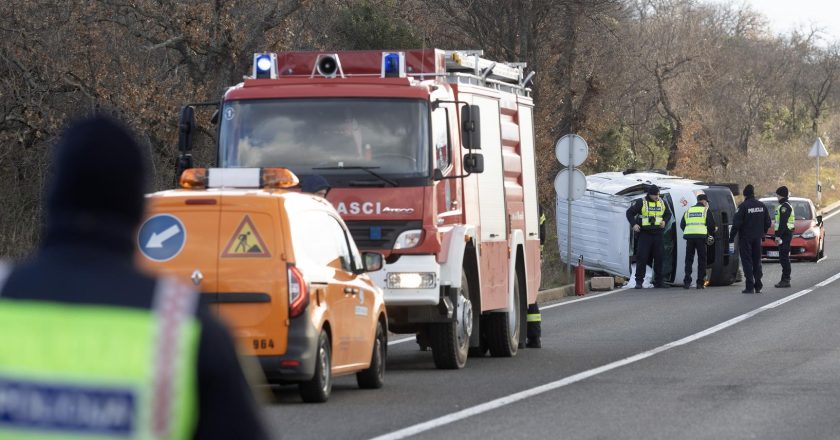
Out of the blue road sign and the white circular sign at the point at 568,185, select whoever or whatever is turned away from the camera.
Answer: the white circular sign

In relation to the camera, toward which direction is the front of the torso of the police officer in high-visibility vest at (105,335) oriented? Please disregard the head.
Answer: away from the camera

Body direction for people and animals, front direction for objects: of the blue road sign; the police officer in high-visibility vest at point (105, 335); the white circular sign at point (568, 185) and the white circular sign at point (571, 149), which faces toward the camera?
the blue road sign

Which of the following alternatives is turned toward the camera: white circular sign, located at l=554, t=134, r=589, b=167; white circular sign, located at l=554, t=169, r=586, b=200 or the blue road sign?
the blue road sign

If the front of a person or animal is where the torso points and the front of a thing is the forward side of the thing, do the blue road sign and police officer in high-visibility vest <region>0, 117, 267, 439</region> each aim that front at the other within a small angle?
yes

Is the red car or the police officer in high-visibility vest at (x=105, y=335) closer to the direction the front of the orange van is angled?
the red car

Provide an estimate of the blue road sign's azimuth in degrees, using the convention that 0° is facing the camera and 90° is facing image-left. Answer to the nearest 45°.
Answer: approximately 0°

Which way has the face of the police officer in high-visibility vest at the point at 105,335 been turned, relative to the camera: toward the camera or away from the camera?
away from the camera

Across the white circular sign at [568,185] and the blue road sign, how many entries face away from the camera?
1

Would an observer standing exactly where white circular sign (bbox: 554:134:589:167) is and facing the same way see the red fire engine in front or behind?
behind

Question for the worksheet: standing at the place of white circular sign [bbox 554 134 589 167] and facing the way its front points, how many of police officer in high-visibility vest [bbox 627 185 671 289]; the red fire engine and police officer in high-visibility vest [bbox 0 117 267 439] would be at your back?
2

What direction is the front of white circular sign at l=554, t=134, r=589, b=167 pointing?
away from the camera

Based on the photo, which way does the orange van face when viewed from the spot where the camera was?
facing away from the viewer and to the right of the viewer

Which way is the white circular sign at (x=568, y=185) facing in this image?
away from the camera
